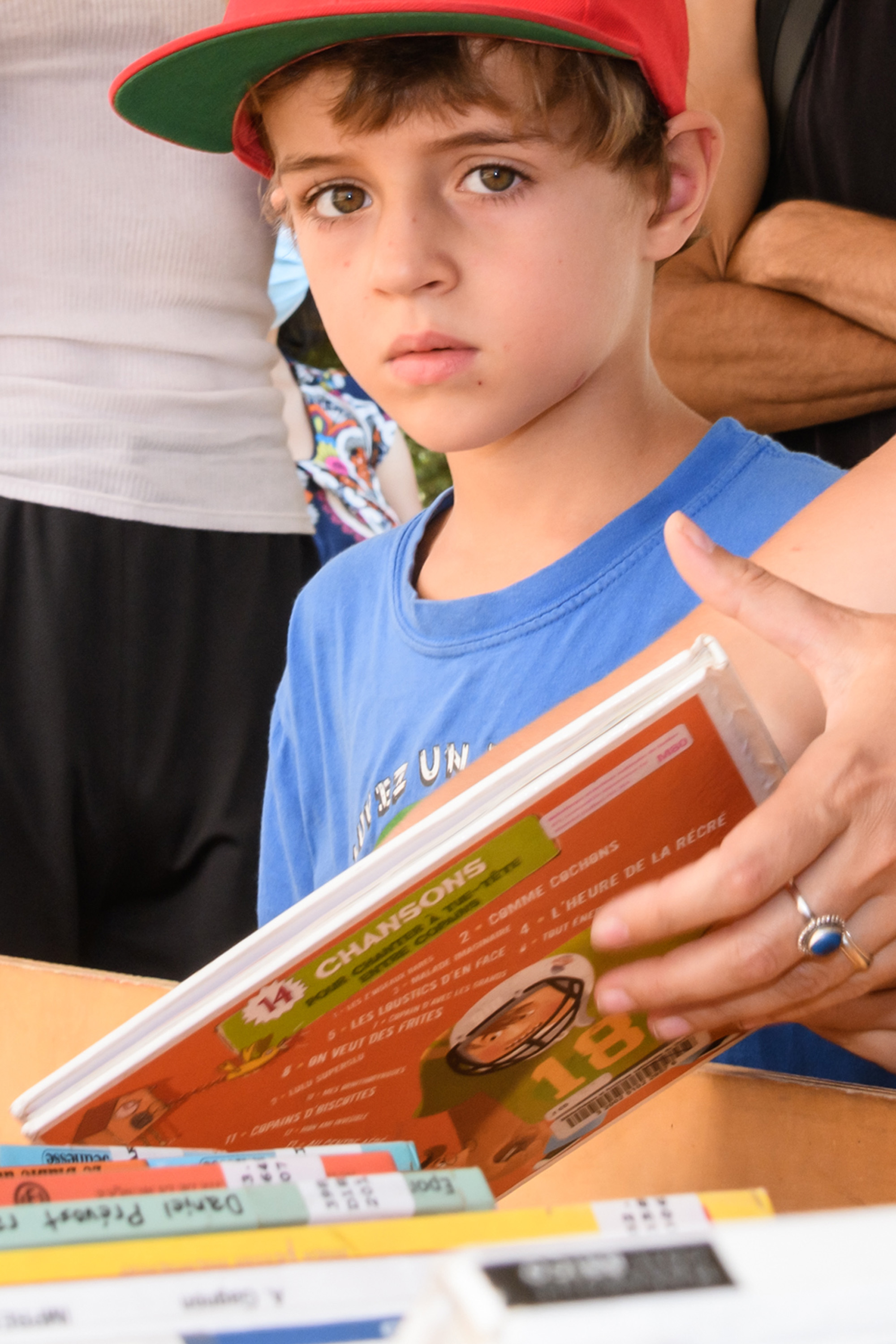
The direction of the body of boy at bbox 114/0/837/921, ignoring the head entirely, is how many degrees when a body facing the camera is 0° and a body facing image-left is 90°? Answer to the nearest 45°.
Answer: approximately 45°
